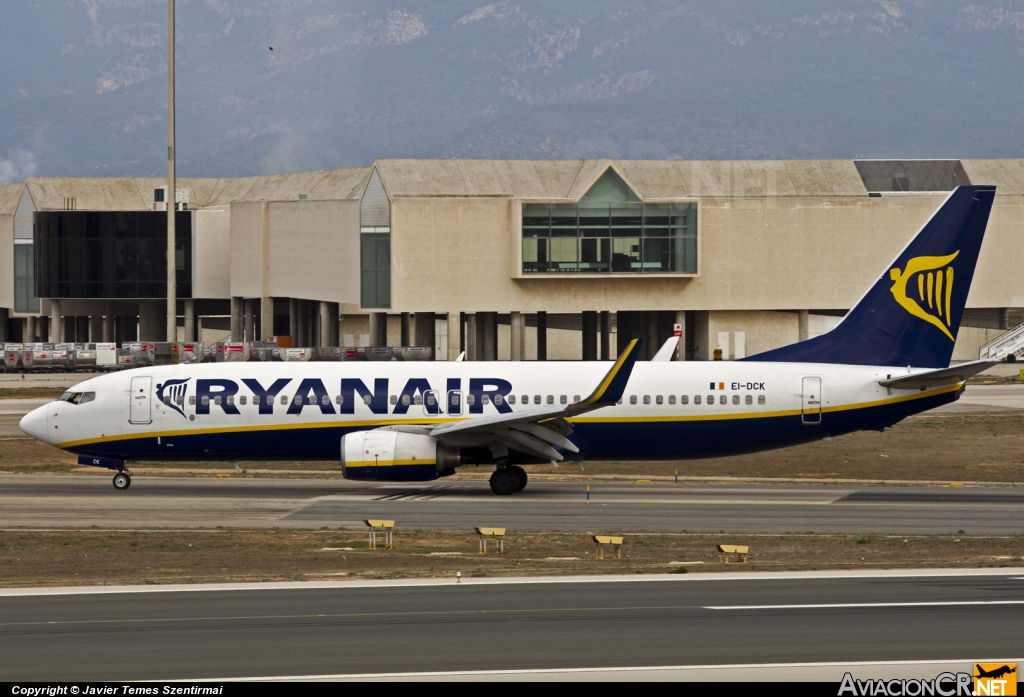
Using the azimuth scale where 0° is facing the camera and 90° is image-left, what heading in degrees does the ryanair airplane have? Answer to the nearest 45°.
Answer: approximately 90°
